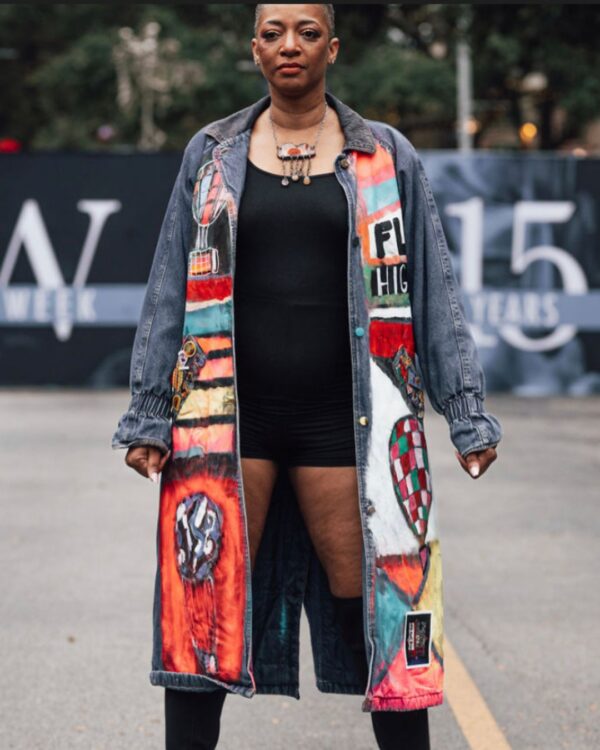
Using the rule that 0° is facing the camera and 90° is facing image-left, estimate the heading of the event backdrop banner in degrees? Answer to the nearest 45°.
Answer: approximately 0°

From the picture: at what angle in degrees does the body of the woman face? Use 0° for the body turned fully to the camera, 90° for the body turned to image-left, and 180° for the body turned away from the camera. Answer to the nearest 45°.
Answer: approximately 0°

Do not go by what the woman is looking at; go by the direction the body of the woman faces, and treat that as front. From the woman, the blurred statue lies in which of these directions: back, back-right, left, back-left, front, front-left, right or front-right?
back

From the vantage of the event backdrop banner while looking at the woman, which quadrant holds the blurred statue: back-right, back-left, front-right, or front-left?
back-right

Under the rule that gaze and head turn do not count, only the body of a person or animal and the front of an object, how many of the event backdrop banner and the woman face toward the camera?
2

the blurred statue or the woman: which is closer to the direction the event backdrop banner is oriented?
the woman

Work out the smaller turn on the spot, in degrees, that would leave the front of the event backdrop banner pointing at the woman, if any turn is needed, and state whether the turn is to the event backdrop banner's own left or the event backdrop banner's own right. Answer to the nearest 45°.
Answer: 0° — it already faces them

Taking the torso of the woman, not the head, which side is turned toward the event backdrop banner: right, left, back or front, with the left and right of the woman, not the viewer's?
back

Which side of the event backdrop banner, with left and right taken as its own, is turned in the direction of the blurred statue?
back
